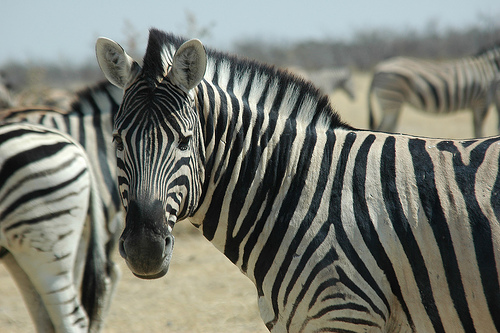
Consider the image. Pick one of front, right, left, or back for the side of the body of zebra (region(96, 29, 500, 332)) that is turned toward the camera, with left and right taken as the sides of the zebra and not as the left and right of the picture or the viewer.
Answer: left

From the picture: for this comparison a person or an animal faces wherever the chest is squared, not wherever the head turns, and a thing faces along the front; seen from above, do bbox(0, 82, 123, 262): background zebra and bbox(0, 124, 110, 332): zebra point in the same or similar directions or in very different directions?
very different directions

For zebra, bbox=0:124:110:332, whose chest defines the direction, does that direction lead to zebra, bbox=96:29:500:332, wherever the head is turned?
no

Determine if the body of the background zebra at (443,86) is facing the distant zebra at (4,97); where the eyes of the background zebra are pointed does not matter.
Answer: no

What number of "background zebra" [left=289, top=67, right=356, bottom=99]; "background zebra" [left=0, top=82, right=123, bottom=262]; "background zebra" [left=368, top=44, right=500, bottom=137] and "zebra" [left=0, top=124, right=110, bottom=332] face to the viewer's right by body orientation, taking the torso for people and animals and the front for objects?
2

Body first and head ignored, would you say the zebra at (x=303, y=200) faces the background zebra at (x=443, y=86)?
no

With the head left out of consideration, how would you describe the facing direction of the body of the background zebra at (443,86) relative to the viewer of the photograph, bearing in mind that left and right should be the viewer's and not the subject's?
facing to the right of the viewer
